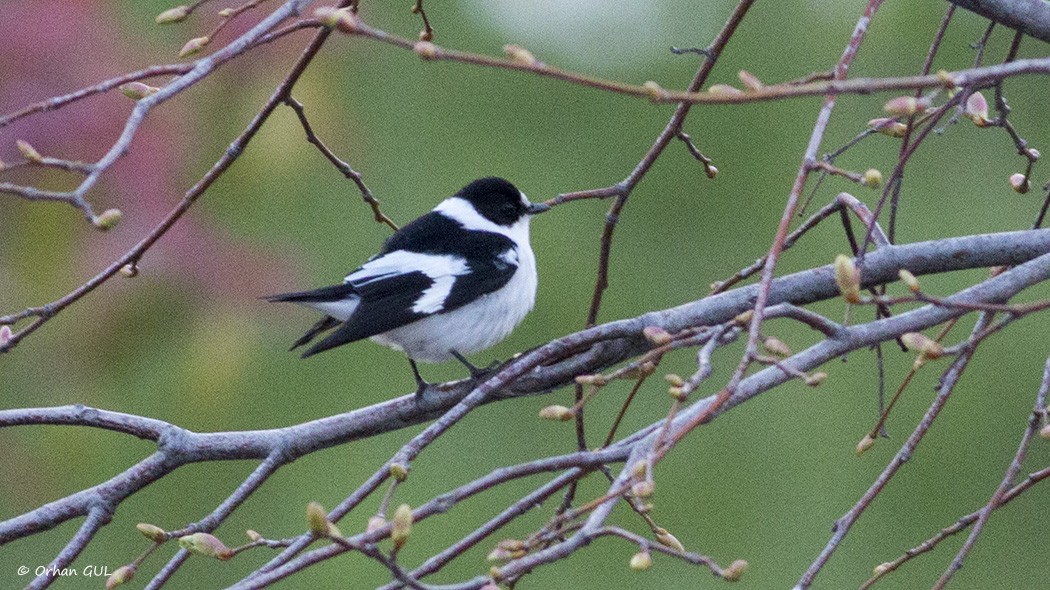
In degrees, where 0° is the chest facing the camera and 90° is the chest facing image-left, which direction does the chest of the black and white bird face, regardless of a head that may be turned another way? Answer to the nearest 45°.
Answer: approximately 270°
